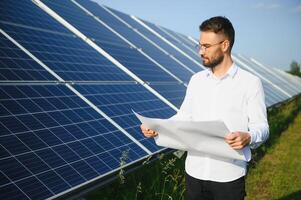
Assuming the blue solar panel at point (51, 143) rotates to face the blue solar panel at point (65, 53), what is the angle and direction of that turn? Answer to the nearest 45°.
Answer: approximately 135° to its left

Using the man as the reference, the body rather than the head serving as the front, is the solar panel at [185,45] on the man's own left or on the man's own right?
on the man's own right

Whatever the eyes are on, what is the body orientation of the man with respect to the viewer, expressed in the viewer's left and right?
facing the viewer and to the left of the viewer

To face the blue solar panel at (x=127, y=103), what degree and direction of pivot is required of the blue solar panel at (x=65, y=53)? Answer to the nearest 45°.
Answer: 0° — it already faces it

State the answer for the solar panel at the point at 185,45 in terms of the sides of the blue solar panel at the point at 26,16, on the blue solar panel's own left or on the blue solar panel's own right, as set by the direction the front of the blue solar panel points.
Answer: on the blue solar panel's own left

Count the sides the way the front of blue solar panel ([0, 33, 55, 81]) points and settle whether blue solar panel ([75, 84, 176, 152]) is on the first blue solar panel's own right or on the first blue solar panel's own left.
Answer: on the first blue solar panel's own left

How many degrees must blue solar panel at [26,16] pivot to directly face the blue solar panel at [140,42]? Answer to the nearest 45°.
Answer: approximately 90° to its left

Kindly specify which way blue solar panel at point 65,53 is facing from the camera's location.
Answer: facing the viewer and to the right of the viewer

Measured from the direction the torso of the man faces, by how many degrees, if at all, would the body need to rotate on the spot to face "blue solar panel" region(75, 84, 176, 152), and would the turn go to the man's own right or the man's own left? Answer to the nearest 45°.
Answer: approximately 90° to the man's own right

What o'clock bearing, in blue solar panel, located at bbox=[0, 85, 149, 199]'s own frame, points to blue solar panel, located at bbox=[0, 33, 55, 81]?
blue solar panel, located at bbox=[0, 33, 55, 81] is roughly at 7 o'clock from blue solar panel, located at bbox=[0, 85, 149, 199].

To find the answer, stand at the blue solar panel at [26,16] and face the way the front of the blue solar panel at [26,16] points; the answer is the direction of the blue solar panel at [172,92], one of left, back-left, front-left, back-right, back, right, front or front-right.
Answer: front-left

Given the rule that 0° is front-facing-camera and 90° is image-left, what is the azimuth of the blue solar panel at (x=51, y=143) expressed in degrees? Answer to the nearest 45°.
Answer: approximately 315°

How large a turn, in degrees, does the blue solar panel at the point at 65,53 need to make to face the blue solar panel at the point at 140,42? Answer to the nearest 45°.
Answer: approximately 90° to its left
